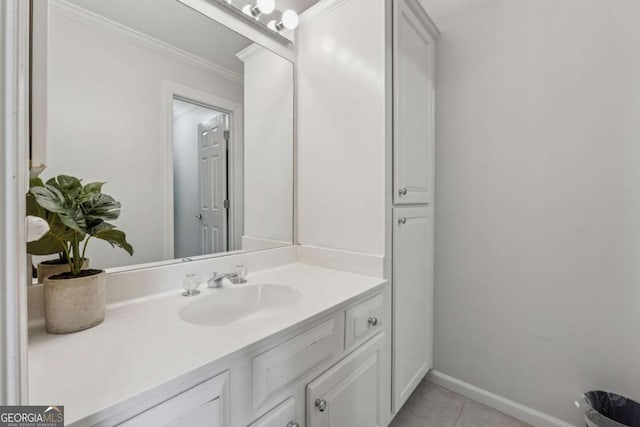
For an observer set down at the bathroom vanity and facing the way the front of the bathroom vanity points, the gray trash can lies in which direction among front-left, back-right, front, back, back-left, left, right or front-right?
front-left

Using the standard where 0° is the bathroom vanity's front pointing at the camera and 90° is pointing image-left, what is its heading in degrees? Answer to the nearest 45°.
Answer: approximately 315°
